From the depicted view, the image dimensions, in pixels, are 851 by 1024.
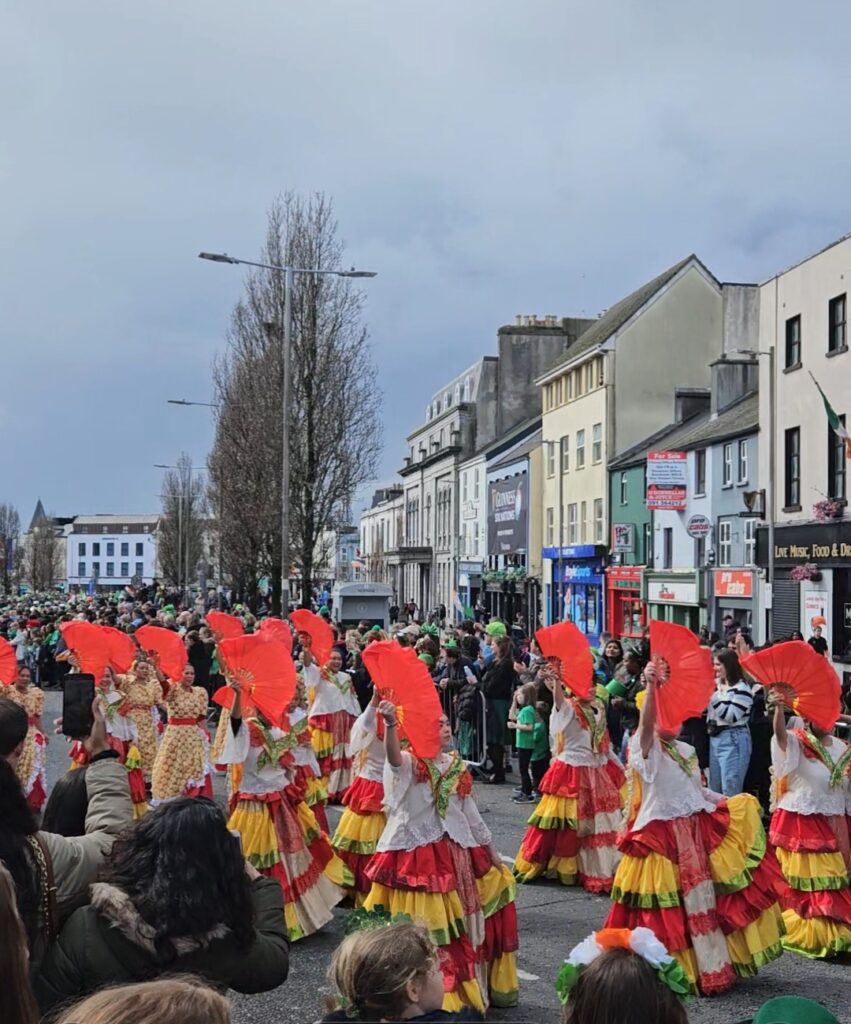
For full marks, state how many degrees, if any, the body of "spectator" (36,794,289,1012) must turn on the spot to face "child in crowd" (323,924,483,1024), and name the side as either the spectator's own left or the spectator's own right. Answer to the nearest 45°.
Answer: approximately 135° to the spectator's own right

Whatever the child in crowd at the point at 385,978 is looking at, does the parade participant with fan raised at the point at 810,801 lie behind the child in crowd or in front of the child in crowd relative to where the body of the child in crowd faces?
in front

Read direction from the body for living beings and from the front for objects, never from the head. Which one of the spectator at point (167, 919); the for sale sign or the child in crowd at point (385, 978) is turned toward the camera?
the for sale sign

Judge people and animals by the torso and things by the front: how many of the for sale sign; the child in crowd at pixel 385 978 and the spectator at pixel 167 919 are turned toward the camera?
1

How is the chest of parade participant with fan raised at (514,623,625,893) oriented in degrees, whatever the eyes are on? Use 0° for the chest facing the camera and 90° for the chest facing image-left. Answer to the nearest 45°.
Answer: approximately 315°

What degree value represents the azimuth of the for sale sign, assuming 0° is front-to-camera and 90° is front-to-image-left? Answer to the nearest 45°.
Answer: approximately 0°

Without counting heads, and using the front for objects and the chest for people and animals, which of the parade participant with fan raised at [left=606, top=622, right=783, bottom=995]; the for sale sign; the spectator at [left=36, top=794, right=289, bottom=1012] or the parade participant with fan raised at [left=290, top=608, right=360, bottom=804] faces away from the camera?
the spectator

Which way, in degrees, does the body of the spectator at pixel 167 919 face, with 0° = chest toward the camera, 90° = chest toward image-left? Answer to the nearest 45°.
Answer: approximately 180°

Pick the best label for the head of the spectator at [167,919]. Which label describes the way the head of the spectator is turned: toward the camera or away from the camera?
away from the camera

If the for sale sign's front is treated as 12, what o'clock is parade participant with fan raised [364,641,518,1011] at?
The parade participant with fan raised is roughly at 12 o'clock from the for sale sign.

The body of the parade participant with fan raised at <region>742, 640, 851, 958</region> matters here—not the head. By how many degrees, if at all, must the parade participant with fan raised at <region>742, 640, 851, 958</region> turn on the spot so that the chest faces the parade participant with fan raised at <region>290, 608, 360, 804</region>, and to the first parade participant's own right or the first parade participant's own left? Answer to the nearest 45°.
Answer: approximately 180°

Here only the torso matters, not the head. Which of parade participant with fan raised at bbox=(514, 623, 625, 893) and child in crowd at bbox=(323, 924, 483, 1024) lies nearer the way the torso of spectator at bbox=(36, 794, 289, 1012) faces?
the parade participant with fan raised
